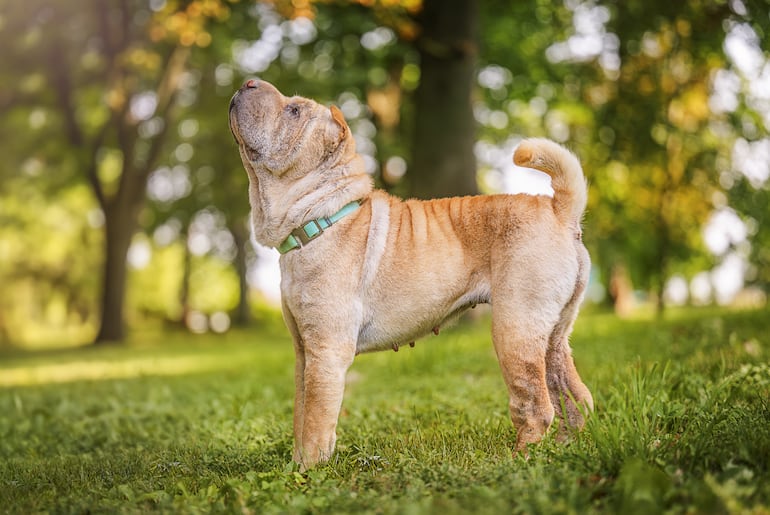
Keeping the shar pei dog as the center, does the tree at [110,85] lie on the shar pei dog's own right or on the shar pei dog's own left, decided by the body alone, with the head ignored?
on the shar pei dog's own right

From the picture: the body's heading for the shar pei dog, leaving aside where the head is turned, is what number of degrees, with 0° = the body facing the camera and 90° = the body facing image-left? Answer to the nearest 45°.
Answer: approximately 90°
